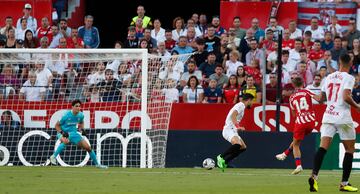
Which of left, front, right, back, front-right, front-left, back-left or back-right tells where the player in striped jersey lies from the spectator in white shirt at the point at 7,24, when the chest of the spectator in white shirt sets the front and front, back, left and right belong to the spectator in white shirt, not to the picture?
front-left

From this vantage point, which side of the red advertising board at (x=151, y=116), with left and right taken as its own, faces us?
front

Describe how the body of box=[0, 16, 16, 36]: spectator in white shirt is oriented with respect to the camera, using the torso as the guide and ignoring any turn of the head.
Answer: toward the camera

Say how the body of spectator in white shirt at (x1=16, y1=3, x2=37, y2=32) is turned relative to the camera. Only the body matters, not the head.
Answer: toward the camera
